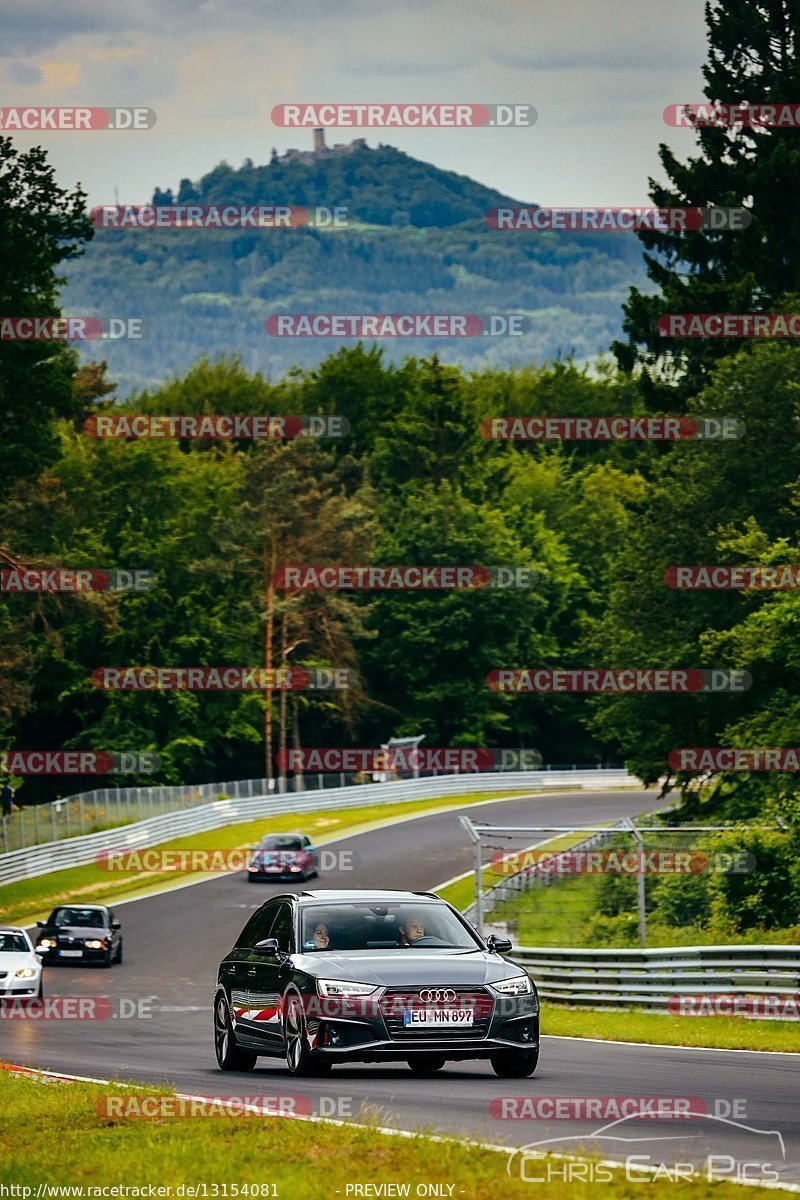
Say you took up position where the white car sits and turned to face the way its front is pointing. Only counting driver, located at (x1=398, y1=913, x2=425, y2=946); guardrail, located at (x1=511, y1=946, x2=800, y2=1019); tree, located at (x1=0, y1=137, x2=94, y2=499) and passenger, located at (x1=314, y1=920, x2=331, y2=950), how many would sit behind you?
1

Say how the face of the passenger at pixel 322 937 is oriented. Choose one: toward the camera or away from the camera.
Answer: toward the camera

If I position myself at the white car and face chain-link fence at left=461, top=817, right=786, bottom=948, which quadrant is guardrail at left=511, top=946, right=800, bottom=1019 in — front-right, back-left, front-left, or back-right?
front-right

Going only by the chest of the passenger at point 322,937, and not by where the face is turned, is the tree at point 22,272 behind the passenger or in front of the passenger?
behind

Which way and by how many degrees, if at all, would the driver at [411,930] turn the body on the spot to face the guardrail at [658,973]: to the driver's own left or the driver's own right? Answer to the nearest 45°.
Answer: approximately 135° to the driver's own left

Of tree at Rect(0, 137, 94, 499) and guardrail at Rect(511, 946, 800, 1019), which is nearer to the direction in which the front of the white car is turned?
the guardrail

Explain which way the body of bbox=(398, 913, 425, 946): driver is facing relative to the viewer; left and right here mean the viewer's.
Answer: facing the viewer and to the right of the viewer

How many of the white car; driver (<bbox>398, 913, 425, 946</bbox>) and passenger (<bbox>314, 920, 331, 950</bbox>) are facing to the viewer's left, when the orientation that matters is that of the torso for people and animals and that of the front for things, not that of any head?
0

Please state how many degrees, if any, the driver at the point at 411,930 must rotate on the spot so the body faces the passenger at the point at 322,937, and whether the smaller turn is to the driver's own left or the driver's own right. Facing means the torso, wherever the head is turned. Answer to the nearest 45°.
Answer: approximately 135° to the driver's own right

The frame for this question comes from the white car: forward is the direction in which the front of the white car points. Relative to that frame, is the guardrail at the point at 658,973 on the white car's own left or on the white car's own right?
on the white car's own left

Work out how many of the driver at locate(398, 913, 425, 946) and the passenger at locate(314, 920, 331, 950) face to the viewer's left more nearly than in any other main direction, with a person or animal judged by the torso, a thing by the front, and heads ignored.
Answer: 0

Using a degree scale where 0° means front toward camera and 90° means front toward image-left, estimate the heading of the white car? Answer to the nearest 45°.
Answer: approximately 0°

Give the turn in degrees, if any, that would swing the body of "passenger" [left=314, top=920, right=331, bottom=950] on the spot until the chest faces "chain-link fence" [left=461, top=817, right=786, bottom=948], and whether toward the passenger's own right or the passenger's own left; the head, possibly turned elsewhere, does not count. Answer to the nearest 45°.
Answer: approximately 135° to the passenger's own left

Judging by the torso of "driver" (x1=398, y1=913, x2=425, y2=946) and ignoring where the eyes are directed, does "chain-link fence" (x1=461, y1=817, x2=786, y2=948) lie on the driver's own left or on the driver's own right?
on the driver's own left

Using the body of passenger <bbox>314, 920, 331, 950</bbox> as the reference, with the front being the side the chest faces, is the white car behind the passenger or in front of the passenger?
behind

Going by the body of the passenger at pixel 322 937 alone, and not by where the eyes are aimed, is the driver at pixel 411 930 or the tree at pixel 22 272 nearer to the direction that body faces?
the driver
